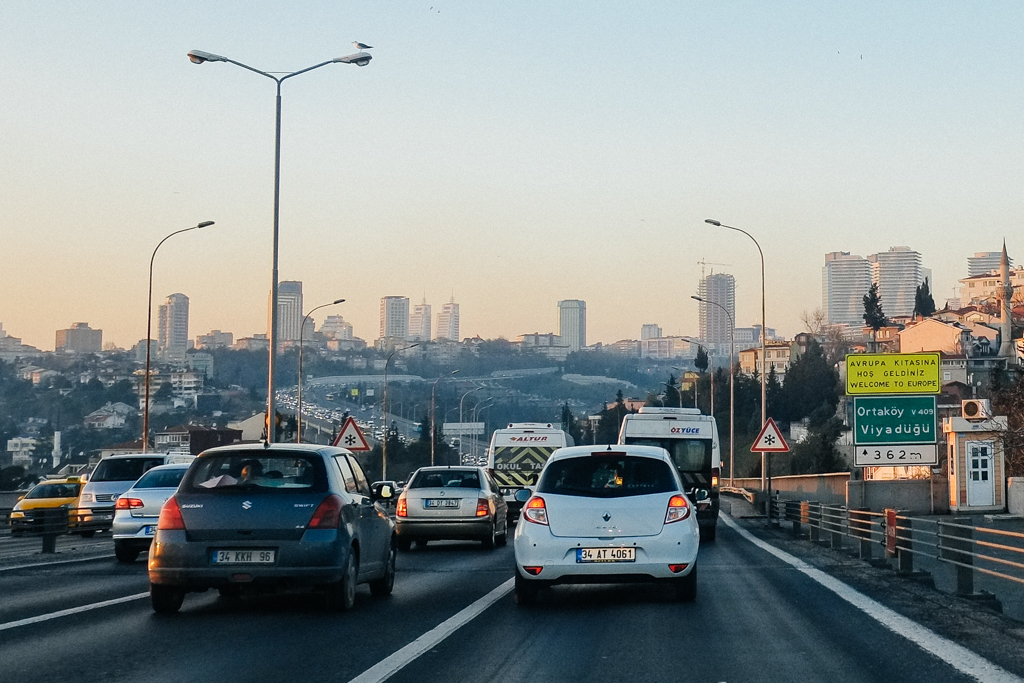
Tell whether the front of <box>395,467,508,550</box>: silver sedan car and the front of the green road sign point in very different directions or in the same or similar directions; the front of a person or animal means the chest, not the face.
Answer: very different directions

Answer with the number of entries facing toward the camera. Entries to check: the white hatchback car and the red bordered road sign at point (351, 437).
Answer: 1

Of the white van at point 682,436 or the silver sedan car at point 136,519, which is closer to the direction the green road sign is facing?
the silver sedan car

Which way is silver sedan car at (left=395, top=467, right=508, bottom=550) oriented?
away from the camera

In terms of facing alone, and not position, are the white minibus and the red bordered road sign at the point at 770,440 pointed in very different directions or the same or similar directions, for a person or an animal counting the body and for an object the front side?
very different directions

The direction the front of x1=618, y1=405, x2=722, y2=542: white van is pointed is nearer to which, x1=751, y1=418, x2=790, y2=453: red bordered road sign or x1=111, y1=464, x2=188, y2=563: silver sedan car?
the red bordered road sign

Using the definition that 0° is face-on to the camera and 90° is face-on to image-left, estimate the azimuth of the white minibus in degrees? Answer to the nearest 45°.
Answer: approximately 180°

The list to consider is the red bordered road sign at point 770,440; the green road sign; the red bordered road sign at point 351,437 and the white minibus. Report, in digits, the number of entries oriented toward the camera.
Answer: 3

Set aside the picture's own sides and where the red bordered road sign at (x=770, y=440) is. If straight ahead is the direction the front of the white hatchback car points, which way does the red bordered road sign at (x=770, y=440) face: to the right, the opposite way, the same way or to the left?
the opposite way

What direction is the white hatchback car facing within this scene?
away from the camera

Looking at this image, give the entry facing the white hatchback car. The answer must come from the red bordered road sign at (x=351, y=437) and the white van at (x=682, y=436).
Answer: the red bordered road sign

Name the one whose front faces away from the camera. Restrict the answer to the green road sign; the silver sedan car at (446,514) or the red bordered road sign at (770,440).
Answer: the silver sedan car

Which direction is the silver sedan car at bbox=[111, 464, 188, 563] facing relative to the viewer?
away from the camera
